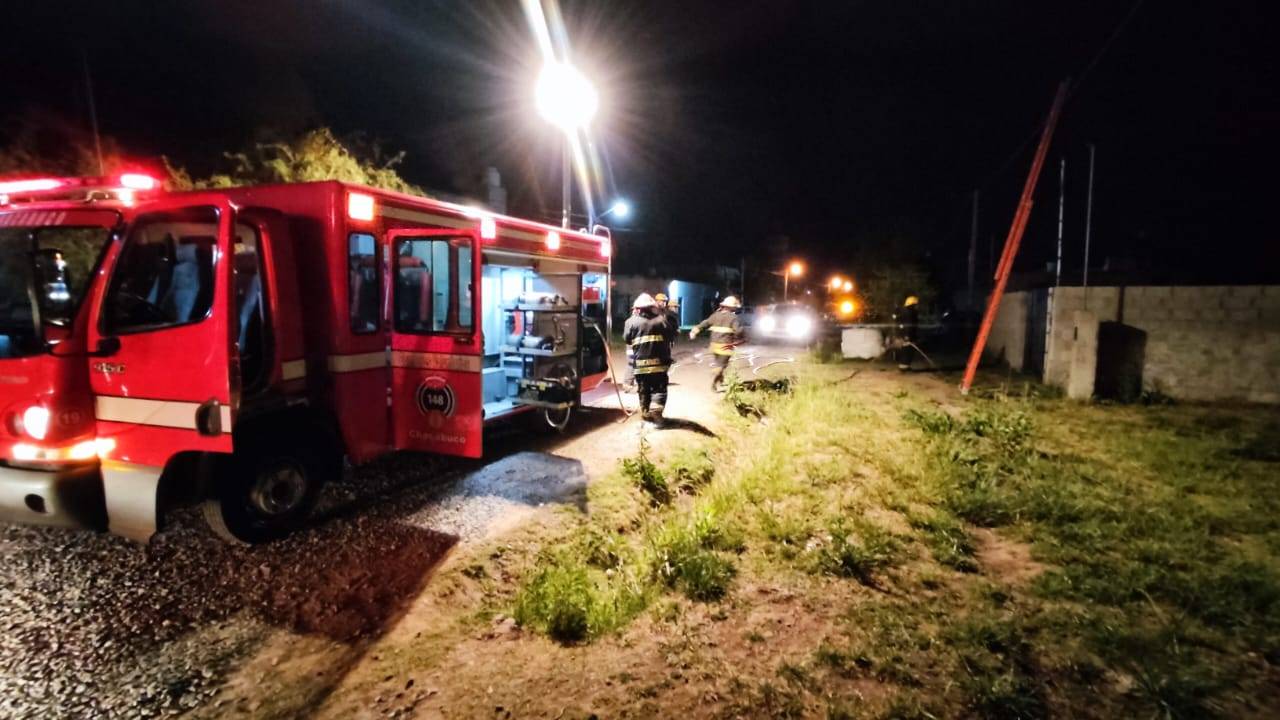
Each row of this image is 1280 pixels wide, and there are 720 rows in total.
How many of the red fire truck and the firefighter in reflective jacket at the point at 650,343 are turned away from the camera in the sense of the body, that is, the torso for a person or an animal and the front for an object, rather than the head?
1

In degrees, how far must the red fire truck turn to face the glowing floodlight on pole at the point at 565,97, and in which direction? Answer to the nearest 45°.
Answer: approximately 180°

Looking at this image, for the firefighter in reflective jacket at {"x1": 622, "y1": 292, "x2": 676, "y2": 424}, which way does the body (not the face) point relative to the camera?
away from the camera

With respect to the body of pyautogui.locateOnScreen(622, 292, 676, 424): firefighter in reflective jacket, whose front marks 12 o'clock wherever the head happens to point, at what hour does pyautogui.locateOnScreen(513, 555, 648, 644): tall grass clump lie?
The tall grass clump is roughly at 6 o'clock from the firefighter in reflective jacket.

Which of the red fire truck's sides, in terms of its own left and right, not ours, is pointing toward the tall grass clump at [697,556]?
left

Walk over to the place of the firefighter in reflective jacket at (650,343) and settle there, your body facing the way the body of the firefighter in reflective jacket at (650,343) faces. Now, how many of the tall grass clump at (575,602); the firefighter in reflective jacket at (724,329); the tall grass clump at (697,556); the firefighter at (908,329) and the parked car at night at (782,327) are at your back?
2

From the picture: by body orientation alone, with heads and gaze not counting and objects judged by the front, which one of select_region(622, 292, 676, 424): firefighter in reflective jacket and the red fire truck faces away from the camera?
the firefighter in reflective jacket

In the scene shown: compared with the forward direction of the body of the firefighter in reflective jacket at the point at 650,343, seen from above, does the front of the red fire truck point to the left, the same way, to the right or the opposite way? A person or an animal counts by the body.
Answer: the opposite way

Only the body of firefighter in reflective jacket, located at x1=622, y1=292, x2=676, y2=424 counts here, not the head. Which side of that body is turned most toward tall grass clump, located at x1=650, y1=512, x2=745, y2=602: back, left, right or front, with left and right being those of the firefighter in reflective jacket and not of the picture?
back
